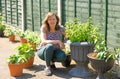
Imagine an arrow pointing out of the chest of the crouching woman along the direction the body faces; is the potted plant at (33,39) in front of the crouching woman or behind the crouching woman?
behind

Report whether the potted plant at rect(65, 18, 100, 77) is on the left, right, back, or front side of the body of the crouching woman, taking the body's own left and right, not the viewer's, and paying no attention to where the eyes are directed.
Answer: left

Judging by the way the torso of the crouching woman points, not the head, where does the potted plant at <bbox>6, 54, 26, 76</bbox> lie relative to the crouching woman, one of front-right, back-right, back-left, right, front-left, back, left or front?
right

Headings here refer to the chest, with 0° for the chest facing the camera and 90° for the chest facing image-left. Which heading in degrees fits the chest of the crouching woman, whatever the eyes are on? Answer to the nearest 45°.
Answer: approximately 0°

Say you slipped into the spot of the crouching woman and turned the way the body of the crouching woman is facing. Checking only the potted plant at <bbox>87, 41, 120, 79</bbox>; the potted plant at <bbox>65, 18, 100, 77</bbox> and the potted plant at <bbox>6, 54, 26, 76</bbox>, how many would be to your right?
1

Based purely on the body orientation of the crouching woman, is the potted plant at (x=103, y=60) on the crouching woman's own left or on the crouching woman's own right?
on the crouching woman's own left
